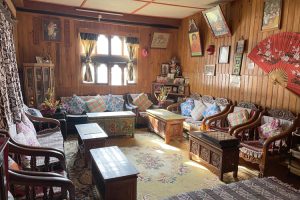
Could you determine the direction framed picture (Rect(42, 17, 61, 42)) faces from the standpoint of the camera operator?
facing the viewer

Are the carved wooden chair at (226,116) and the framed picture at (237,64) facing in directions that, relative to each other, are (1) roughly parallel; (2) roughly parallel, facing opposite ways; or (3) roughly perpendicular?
roughly parallel

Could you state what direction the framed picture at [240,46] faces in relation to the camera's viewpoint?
facing the viewer and to the left of the viewer

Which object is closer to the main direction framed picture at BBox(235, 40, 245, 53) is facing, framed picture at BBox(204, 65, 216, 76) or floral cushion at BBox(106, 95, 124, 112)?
the floral cushion

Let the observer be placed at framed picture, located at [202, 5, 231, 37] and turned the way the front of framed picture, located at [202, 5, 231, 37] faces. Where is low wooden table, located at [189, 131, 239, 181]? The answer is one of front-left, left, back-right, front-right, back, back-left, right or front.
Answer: front-left

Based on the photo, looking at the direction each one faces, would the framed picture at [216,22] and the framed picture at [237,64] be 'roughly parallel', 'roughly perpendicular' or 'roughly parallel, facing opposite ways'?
roughly parallel

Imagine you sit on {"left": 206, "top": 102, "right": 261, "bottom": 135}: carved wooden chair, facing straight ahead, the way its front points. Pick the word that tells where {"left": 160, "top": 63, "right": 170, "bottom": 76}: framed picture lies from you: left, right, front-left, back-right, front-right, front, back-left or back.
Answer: right

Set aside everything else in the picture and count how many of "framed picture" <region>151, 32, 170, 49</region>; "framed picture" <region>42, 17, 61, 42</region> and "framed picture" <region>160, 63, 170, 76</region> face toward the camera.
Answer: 3

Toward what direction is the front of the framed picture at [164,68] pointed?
toward the camera

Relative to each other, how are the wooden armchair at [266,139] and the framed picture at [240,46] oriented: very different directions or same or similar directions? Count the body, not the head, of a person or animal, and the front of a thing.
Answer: same or similar directions

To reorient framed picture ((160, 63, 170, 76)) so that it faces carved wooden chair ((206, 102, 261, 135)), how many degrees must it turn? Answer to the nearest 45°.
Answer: approximately 45° to its left

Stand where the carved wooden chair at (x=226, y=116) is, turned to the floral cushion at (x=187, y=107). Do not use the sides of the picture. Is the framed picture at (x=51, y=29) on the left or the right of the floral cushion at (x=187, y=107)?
left

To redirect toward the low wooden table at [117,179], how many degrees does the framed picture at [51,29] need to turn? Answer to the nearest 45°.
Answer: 0° — it already faces it

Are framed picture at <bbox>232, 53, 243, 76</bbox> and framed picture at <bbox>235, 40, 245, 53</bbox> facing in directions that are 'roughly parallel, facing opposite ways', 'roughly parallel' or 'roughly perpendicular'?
roughly parallel

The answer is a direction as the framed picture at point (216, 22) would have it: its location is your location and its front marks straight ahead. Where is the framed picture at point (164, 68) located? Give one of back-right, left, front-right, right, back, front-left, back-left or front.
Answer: right
